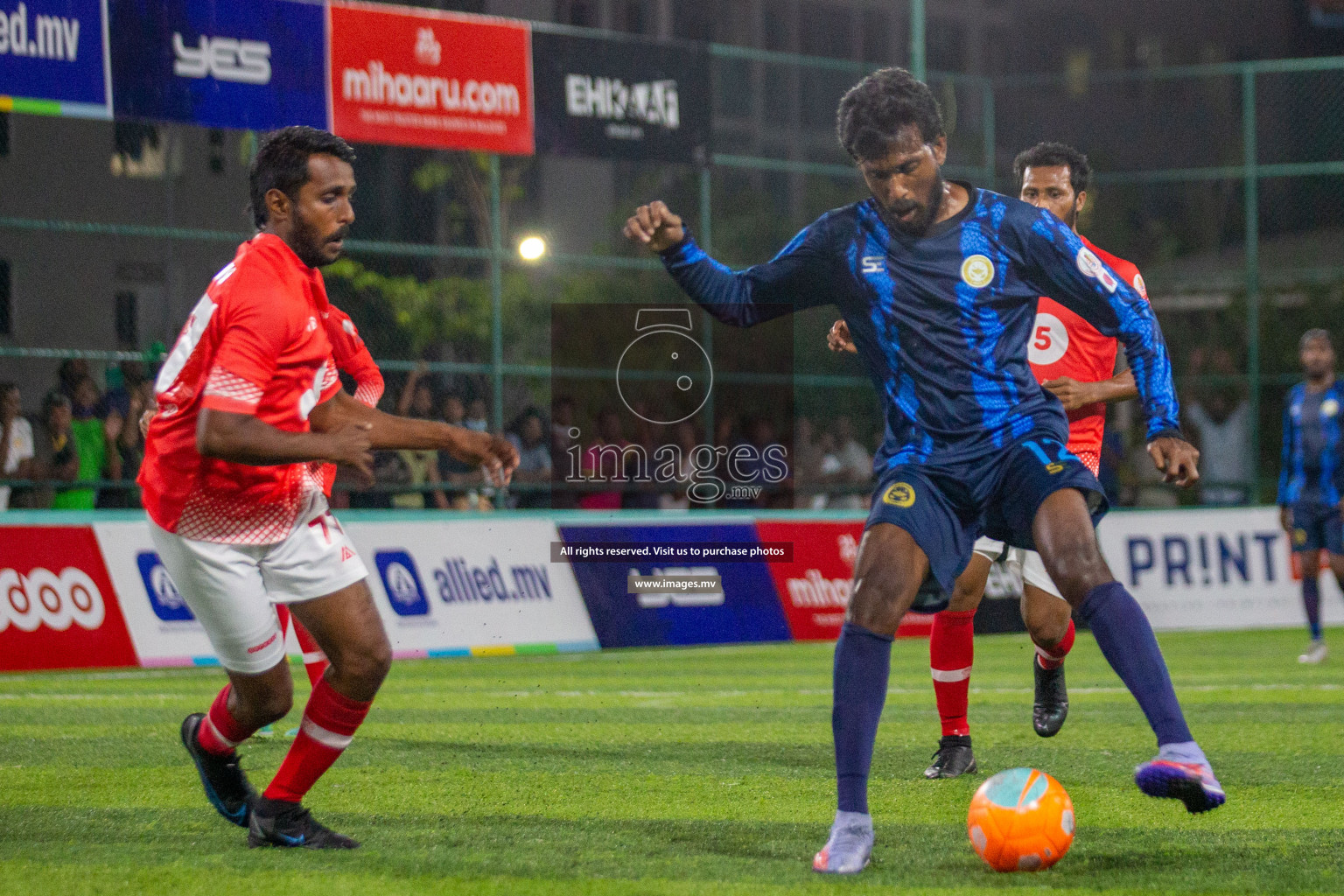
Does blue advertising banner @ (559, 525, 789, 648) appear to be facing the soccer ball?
yes

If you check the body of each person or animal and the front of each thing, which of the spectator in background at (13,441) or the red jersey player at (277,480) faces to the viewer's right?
the red jersey player

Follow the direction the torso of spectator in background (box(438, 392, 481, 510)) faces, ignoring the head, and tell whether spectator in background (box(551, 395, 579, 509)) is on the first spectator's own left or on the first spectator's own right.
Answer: on the first spectator's own left

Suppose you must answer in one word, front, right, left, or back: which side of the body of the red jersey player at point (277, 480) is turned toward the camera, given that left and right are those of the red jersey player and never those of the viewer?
right

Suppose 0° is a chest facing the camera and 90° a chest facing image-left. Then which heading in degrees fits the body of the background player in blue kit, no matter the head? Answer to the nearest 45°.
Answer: approximately 0°

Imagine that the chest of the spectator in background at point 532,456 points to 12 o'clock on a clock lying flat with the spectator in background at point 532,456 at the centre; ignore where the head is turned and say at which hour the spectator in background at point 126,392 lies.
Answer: the spectator in background at point 126,392 is roughly at 2 o'clock from the spectator in background at point 532,456.

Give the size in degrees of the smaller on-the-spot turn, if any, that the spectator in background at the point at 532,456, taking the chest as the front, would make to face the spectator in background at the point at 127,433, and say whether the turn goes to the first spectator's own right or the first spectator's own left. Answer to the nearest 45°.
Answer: approximately 45° to the first spectator's own right

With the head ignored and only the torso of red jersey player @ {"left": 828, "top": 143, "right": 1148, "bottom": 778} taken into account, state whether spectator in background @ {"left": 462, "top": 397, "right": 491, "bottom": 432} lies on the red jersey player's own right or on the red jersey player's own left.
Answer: on the red jersey player's own right
